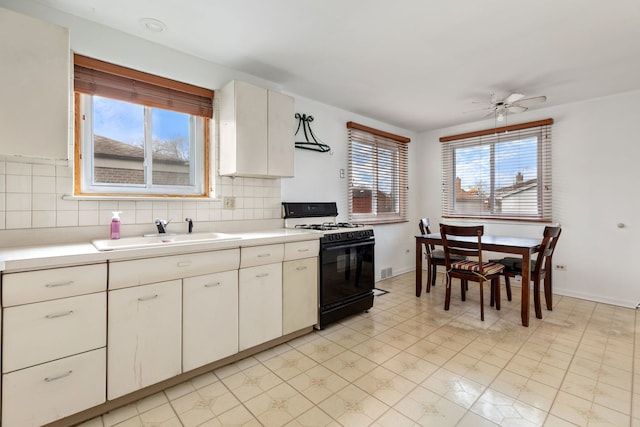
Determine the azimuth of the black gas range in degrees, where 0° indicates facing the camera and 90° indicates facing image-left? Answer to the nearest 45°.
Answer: approximately 315°

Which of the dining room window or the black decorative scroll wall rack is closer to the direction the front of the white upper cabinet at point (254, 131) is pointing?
the dining room window

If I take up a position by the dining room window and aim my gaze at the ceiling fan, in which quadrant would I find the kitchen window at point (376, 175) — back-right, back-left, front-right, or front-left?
front-right

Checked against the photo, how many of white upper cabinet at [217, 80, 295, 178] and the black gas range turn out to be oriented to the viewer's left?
0

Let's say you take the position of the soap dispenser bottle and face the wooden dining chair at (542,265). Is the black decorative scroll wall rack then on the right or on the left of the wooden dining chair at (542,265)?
left

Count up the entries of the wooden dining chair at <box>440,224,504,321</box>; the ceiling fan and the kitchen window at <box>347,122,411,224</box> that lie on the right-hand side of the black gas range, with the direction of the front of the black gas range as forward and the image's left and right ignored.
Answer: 0

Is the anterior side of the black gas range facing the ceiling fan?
no

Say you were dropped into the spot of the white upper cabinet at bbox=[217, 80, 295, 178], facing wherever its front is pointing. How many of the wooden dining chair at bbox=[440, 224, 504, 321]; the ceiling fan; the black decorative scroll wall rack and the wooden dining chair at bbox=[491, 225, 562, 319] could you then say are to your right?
0

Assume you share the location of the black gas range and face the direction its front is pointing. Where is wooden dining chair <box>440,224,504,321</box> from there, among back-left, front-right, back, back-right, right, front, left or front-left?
front-left

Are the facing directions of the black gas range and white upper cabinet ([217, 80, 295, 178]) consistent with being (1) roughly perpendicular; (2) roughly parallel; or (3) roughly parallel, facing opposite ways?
roughly parallel

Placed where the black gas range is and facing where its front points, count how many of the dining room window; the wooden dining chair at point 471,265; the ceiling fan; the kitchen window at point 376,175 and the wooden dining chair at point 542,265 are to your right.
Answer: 0

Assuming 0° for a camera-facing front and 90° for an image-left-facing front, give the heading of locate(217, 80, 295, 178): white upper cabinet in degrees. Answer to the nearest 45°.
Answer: approximately 315°

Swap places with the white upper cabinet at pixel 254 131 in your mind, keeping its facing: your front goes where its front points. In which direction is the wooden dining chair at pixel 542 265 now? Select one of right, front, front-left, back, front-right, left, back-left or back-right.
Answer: front-left

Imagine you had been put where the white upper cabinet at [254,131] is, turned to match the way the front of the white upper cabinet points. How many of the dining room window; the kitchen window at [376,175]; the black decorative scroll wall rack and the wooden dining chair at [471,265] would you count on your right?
0

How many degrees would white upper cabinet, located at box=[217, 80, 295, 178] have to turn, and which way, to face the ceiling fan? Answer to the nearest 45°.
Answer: approximately 45° to its left

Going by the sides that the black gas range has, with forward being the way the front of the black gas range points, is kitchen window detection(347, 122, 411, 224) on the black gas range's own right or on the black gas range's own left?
on the black gas range's own left

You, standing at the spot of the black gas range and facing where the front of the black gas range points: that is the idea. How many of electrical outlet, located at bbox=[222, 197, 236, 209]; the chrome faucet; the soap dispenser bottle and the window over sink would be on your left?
0

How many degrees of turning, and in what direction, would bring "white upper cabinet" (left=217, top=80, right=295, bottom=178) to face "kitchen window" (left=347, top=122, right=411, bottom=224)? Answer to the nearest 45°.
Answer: approximately 90° to its left

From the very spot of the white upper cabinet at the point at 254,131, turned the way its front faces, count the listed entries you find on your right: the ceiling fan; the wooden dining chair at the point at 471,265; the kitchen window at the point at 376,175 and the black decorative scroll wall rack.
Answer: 0
